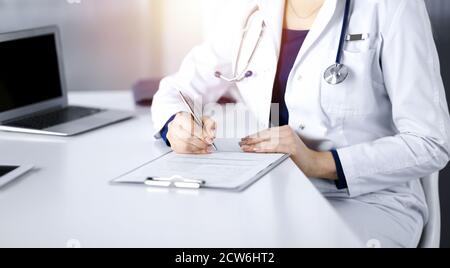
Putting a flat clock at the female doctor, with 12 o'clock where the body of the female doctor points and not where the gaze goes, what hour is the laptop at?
The laptop is roughly at 2 o'clock from the female doctor.

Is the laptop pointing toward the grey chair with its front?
yes

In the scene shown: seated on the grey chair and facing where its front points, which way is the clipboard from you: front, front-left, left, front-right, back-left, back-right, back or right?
front

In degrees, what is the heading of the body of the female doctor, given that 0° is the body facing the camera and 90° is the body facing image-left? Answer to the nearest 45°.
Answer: approximately 45°

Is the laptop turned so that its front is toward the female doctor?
yes

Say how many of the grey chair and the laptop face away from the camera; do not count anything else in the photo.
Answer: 0

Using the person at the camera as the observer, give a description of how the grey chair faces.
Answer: facing the viewer and to the left of the viewer

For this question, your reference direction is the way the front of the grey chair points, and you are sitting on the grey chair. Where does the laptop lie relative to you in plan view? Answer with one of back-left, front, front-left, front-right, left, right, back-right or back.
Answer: front-right

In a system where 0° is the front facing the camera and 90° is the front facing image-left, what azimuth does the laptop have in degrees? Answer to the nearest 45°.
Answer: approximately 315°
